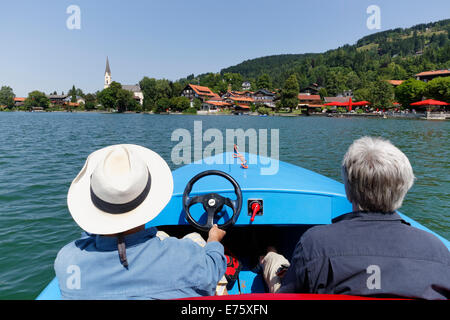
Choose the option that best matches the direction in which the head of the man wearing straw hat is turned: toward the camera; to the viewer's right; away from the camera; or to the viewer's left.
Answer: away from the camera

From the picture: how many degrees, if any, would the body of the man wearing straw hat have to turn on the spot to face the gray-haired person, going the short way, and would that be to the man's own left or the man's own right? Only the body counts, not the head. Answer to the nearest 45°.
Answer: approximately 90° to the man's own right

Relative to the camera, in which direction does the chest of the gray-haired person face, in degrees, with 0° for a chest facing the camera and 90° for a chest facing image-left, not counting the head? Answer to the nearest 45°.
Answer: approximately 180°

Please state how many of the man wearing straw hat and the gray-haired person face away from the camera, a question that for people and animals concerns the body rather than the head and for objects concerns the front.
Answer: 2

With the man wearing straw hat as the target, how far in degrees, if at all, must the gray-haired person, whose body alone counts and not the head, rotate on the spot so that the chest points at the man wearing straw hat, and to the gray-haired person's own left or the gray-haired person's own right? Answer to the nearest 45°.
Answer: approximately 90° to the gray-haired person's own left

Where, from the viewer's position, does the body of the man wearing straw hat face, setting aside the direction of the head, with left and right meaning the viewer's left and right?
facing away from the viewer
